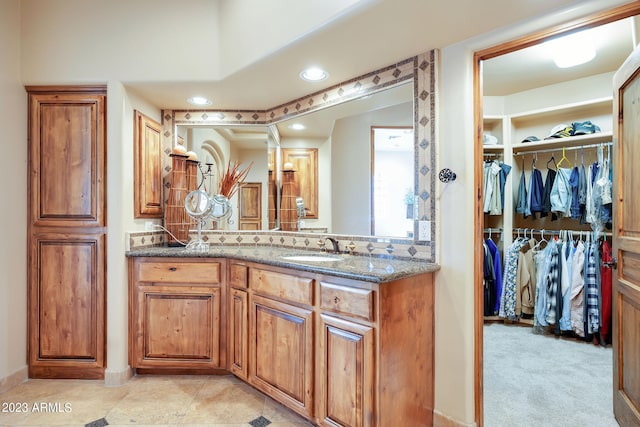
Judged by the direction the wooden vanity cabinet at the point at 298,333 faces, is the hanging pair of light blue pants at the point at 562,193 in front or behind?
behind

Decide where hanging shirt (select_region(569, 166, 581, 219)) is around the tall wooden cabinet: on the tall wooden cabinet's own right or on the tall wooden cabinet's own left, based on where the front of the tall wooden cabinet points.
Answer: on the tall wooden cabinet's own left

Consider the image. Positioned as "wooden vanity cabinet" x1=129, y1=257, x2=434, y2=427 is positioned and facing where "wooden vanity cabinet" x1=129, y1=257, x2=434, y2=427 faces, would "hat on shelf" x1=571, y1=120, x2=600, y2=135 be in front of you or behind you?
behind

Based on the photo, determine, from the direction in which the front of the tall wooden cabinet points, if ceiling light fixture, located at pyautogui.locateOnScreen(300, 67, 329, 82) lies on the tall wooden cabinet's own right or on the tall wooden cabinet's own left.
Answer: on the tall wooden cabinet's own left
